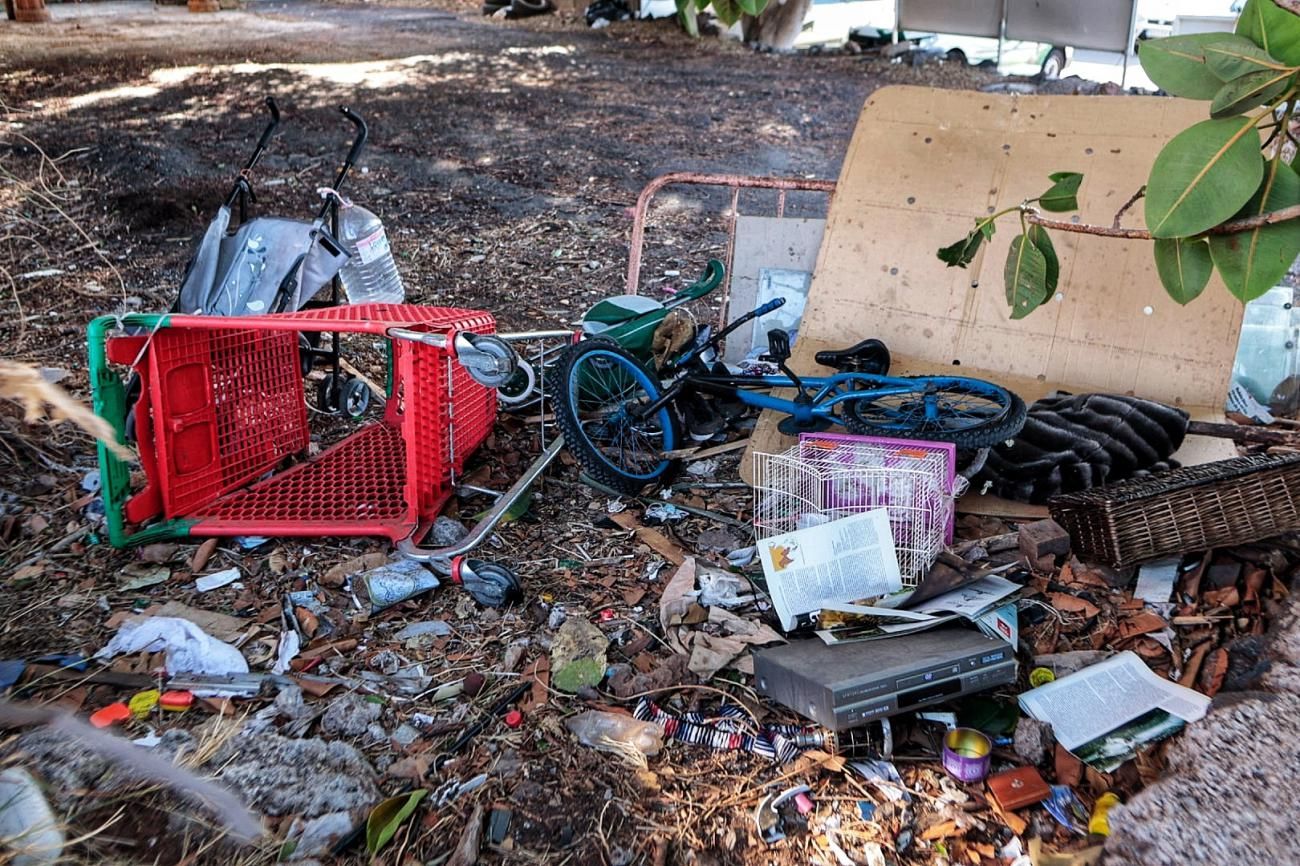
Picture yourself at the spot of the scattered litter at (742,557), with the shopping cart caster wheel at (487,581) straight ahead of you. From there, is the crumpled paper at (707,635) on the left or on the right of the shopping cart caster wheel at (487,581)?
left

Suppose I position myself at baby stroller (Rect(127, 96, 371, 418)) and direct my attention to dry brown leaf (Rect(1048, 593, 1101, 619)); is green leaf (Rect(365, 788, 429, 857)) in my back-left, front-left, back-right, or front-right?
front-right

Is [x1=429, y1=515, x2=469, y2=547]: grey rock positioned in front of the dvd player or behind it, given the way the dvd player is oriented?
behind

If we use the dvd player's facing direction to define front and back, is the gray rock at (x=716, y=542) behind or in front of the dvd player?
behind

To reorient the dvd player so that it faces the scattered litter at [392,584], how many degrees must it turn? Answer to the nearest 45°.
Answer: approximately 135° to its right

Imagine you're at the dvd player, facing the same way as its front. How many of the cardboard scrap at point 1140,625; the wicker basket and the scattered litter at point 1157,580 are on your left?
3

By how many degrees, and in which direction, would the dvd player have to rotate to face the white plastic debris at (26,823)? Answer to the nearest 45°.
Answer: approximately 90° to its right

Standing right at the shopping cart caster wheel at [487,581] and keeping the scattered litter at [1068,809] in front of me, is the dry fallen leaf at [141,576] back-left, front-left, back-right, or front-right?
back-right

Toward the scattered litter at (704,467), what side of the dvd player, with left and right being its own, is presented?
back

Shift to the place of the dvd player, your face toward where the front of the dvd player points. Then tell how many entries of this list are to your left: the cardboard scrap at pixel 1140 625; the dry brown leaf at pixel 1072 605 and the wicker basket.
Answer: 3

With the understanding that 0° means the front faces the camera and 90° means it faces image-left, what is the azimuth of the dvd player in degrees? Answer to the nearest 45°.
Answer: approximately 315°

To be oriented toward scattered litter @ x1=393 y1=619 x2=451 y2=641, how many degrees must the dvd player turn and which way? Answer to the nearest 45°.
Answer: approximately 135° to its right

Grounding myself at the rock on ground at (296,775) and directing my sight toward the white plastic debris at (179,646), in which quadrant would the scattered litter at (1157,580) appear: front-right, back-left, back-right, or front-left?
back-right

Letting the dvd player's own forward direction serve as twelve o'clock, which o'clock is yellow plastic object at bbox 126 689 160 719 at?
The yellow plastic object is roughly at 4 o'clock from the dvd player.

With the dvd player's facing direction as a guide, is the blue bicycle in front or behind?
behind

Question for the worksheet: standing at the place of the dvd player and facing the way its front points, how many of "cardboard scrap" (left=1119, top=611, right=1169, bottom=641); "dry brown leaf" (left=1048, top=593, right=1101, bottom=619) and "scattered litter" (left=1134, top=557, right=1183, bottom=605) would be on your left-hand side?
3

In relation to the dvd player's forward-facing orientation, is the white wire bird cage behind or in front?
behind

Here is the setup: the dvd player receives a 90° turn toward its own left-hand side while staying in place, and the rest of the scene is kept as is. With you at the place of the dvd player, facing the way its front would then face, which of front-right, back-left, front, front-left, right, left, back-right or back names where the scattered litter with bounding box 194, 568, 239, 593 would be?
back-left
